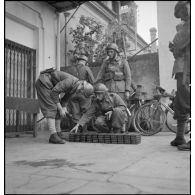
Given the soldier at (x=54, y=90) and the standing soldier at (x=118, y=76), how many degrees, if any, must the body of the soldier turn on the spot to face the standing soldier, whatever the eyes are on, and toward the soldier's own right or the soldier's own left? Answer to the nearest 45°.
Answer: approximately 45° to the soldier's own left

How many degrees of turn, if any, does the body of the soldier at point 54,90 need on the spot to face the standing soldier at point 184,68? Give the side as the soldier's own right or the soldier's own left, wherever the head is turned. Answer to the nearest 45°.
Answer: approximately 45° to the soldier's own right

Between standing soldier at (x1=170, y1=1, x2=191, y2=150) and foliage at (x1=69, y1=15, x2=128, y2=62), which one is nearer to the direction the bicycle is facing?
the standing soldier

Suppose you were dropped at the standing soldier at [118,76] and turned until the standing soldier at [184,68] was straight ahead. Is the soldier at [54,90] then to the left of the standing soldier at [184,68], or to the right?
right

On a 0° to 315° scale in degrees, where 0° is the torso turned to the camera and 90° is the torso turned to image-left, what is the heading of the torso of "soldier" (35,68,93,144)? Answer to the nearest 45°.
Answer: approximately 270°

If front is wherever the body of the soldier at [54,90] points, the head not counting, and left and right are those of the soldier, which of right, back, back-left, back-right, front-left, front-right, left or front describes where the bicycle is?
front-left
